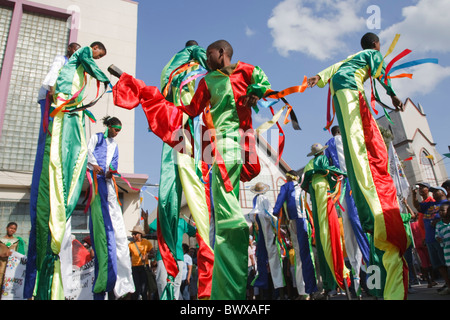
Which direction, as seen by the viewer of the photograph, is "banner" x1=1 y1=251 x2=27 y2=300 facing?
facing the viewer

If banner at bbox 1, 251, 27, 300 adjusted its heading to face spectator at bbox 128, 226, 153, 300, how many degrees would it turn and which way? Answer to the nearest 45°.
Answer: approximately 90° to its left
